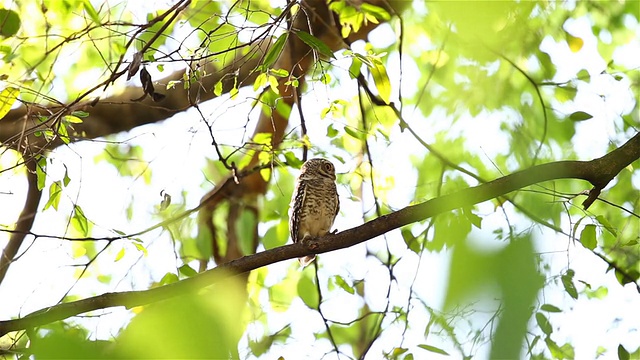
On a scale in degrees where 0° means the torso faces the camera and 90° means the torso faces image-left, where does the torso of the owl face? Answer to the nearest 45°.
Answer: approximately 315°

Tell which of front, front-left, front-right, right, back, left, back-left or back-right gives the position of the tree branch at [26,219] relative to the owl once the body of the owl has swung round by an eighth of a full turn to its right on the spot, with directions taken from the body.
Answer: right

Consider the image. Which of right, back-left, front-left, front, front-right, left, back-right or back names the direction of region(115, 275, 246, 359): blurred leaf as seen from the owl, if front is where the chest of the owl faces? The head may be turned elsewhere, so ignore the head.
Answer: front-right

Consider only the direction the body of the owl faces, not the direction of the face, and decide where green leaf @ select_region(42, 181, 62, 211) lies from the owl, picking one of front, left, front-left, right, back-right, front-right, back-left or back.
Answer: right

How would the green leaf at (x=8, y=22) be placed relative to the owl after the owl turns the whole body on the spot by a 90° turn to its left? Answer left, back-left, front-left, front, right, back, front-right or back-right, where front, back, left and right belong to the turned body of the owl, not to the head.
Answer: back
